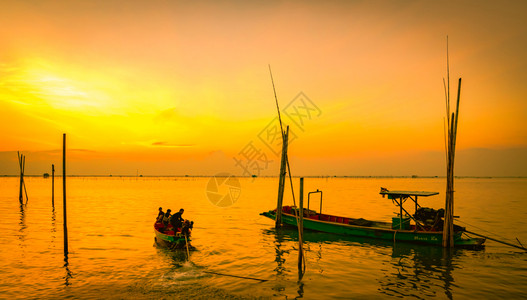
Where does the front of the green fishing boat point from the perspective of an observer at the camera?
facing away from the viewer and to the left of the viewer

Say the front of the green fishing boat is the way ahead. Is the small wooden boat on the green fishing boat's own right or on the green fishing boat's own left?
on the green fishing boat's own left
